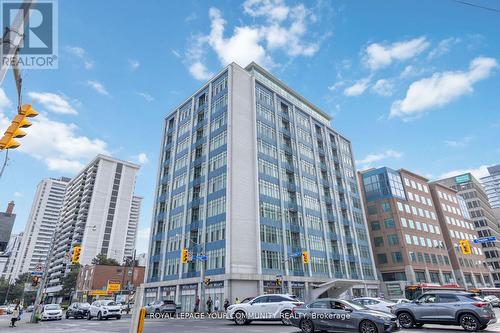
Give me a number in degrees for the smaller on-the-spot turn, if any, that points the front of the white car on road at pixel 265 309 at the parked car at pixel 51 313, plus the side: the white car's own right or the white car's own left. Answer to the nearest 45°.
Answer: approximately 45° to the white car's own right

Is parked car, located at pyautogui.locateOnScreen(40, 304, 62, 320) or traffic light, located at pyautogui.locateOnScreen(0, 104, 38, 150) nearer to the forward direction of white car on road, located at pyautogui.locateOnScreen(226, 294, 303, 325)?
the parked car

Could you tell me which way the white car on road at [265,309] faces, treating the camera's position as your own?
facing to the left of the viewer

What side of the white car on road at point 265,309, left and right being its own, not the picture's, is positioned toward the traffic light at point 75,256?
front

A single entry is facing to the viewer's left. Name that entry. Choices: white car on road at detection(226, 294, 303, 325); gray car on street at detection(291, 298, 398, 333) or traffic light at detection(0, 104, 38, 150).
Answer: white car on road at detection(226, 294, 303, 325)

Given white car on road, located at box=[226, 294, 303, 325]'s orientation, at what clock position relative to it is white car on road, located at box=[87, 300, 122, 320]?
white car on road, located at box=[87, 300, 122, 320] is roughly at 1 o'clock from white car on road, located at box=[226, 294, 303, 325].

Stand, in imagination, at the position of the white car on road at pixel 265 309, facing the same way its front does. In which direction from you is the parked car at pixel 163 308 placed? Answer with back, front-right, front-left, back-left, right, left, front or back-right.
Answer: front-right

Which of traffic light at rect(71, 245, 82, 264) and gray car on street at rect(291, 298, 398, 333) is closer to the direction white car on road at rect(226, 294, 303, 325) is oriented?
the traffic light
